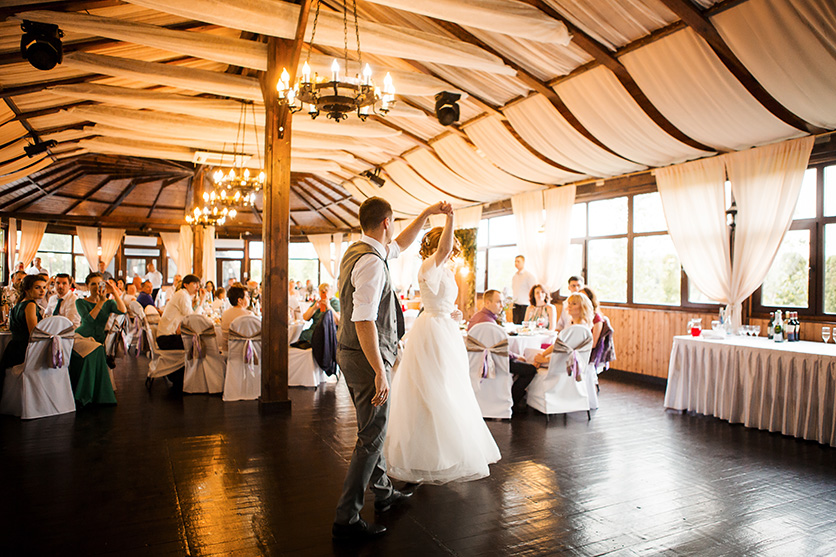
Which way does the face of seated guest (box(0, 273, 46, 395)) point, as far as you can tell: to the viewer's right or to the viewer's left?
to the viewer's right

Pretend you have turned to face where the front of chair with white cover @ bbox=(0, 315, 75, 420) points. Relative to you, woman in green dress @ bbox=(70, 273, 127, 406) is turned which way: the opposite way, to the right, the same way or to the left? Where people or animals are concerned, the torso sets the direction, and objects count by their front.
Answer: the opposite way

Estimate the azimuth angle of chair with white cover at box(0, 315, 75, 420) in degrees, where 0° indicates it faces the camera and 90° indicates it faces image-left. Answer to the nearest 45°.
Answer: approximately 135°

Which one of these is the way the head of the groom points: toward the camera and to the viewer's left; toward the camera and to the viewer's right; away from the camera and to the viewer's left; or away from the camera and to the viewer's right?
away from the camera and to the viewer's right

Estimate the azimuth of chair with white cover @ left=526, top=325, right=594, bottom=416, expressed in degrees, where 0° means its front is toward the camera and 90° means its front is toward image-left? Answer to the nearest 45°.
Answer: approximately 135°

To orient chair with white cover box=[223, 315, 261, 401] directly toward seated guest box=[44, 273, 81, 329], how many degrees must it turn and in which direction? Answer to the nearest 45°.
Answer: approximately 45° to its left

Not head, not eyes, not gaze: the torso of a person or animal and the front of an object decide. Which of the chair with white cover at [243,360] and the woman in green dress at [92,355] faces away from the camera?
the chair with white cover

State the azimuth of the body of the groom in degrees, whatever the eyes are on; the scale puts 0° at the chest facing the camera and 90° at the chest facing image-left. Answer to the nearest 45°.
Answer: approximately 225°

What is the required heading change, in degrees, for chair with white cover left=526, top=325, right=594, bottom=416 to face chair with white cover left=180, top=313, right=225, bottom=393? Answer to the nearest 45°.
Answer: approximately 45° to its left

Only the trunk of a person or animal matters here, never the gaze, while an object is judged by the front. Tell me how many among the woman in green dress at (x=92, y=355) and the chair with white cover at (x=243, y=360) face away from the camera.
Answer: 1

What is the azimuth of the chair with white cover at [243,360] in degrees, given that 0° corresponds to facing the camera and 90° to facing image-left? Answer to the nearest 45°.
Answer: approximately 180°

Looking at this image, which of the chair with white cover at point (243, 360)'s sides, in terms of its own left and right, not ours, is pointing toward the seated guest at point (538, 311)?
right
